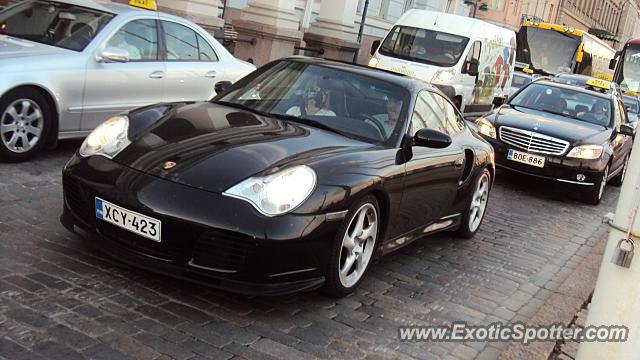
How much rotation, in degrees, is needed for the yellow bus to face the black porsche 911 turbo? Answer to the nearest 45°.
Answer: approximately 45° to its left

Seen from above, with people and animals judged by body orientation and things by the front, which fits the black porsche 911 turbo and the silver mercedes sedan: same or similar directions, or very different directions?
same or similar directions

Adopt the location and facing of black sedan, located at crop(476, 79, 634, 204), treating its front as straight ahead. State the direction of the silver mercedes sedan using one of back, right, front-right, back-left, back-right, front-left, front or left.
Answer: front

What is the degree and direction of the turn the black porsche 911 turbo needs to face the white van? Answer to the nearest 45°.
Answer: approximately 135° to its right

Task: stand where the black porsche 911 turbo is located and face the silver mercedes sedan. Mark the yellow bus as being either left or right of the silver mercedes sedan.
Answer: right

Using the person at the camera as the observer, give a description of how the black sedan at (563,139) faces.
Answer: facing the viewer and to the left of the viewer

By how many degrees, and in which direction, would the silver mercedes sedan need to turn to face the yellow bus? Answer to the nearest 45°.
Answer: approximately 180°

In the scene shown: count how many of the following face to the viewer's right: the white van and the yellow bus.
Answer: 0

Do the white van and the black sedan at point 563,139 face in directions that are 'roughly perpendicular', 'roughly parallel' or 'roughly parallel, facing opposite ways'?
roughly parallel

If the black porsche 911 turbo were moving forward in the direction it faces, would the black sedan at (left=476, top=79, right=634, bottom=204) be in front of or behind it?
behind

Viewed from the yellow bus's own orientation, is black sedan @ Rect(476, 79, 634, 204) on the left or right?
on its left

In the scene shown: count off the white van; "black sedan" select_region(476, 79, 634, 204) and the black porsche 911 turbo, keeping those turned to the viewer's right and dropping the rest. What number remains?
0

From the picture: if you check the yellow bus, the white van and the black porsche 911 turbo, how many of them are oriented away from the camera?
0
